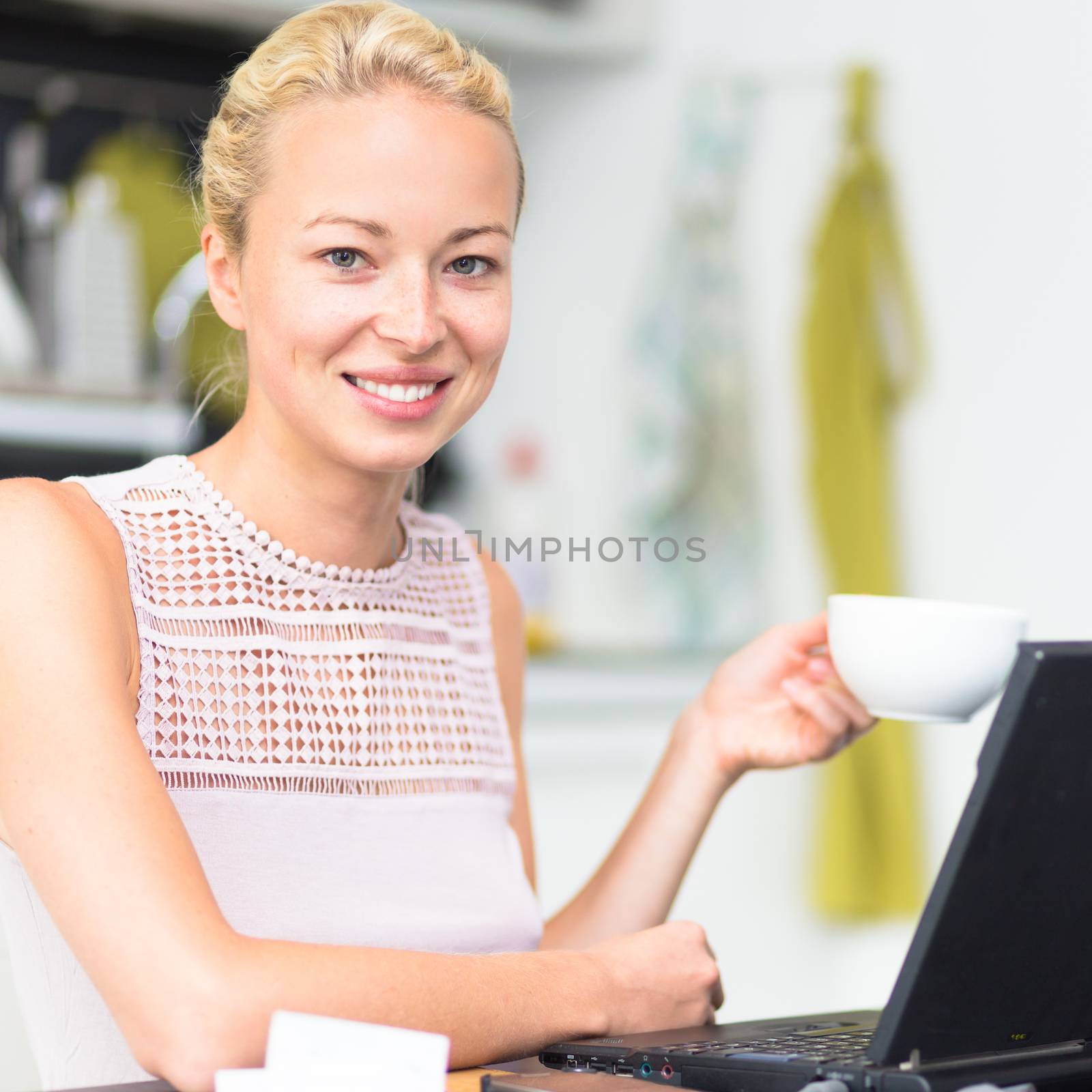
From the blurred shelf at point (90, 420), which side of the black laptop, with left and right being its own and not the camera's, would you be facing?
front

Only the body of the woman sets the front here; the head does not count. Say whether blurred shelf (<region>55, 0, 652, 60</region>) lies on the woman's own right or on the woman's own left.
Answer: on the woman's own left

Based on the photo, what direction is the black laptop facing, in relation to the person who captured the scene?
facing away from the viewer and to the left of the viewer

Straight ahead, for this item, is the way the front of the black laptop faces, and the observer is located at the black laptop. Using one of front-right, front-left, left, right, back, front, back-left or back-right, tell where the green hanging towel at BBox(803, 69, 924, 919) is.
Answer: front-right

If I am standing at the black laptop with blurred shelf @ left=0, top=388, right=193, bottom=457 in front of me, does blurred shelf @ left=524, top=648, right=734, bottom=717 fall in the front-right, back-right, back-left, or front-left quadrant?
front-right

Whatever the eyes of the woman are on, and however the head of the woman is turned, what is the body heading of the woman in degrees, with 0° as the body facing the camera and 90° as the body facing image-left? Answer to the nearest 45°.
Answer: approximately 315°

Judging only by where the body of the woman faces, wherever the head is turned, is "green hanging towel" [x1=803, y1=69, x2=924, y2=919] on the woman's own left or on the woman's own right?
on the woman's own left

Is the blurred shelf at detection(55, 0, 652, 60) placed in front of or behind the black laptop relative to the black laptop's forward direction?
in front

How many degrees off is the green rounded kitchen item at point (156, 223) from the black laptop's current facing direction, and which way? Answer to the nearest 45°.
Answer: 0° — it already faces it

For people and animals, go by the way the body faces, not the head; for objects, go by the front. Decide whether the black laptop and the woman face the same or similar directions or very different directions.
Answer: very different directions
